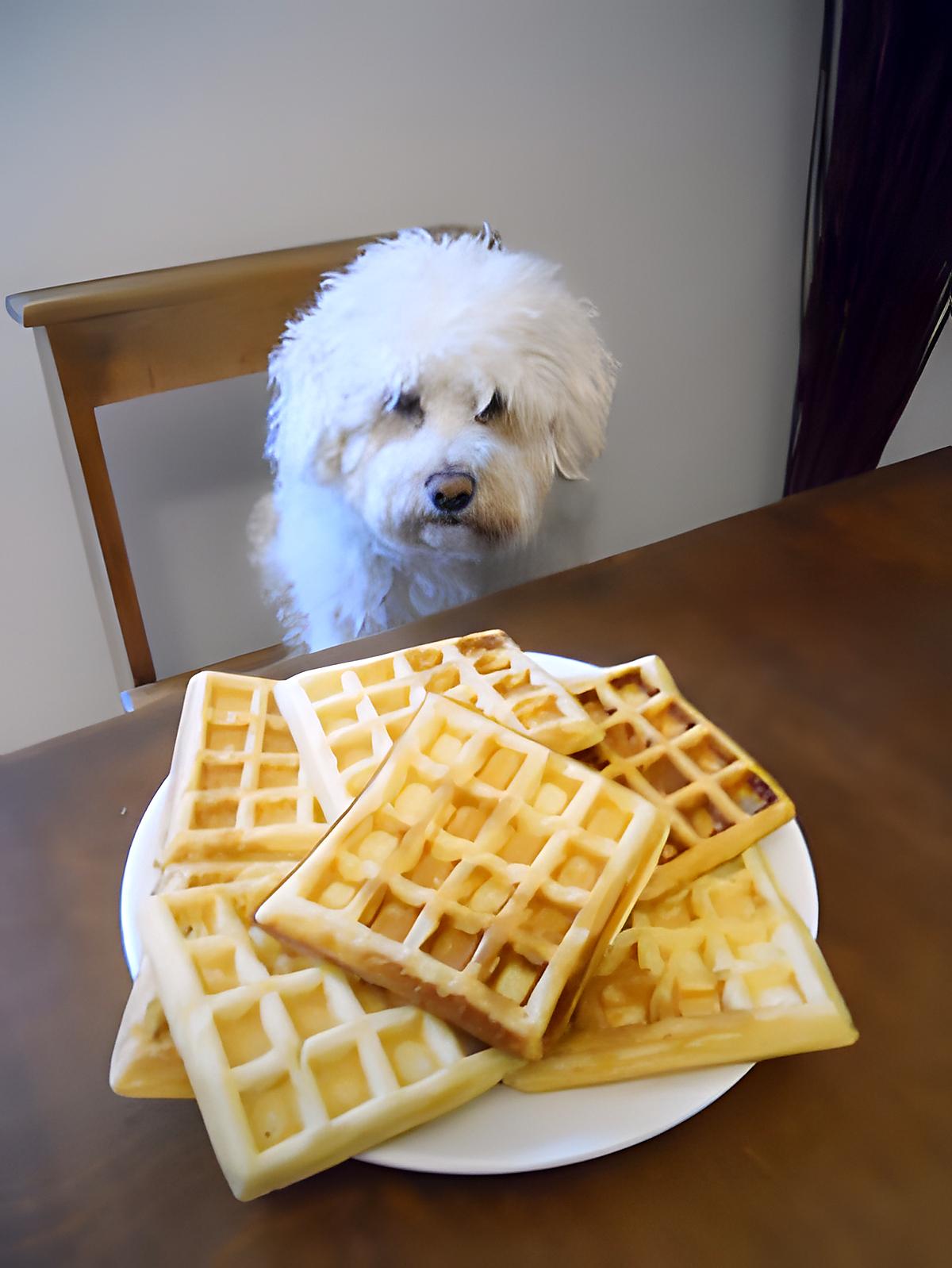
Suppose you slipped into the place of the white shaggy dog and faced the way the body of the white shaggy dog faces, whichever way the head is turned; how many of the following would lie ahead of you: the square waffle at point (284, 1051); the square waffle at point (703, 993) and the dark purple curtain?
2

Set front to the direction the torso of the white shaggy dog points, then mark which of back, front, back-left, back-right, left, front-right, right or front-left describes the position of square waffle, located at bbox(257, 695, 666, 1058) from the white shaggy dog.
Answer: front

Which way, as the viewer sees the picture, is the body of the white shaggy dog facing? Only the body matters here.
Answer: toward the camera

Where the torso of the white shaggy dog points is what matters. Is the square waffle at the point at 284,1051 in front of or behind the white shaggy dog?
in front

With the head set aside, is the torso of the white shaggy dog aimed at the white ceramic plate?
yes

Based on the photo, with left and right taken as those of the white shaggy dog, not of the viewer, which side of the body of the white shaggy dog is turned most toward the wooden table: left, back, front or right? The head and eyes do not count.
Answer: front

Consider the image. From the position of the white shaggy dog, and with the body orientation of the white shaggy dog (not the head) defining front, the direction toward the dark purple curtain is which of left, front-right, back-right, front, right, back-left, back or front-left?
back-left
